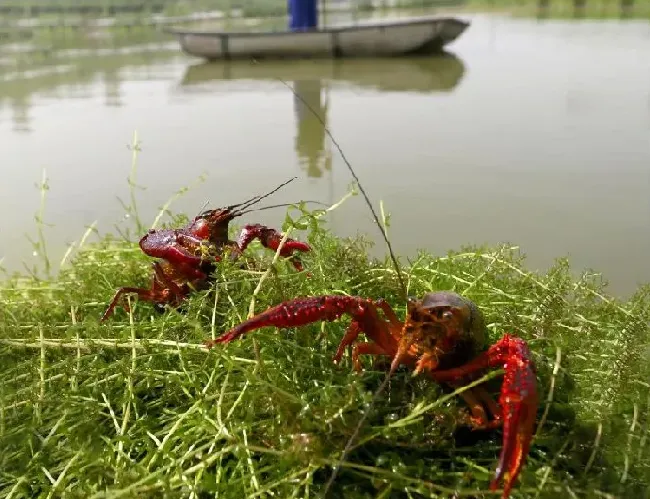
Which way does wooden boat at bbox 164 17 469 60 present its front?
to the viewer's right

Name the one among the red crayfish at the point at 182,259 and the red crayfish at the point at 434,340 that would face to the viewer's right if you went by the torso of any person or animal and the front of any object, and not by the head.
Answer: the red crayfish at the point at 182,259

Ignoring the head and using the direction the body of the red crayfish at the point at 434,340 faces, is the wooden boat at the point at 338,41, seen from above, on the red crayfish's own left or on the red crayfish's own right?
on the red crayfish's own right

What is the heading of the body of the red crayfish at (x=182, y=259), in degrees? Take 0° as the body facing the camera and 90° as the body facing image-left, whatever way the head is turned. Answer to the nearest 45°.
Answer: approximately 270°

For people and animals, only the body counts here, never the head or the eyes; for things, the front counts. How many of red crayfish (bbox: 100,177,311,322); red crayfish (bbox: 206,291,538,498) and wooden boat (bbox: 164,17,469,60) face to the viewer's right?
2

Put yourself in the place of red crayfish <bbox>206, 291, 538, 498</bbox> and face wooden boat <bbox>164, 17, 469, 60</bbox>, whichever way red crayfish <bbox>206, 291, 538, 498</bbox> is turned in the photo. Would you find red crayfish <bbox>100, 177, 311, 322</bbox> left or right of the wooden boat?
left

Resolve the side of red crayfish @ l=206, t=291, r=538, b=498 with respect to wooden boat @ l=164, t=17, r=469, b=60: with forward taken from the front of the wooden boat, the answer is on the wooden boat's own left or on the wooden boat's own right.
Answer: on the wooden boat's own right

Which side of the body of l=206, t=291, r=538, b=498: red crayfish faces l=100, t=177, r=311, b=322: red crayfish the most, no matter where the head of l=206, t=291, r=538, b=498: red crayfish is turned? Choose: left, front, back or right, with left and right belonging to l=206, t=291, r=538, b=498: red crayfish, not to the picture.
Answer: right

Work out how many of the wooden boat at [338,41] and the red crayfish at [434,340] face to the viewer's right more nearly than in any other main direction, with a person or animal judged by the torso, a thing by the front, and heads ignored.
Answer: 1
